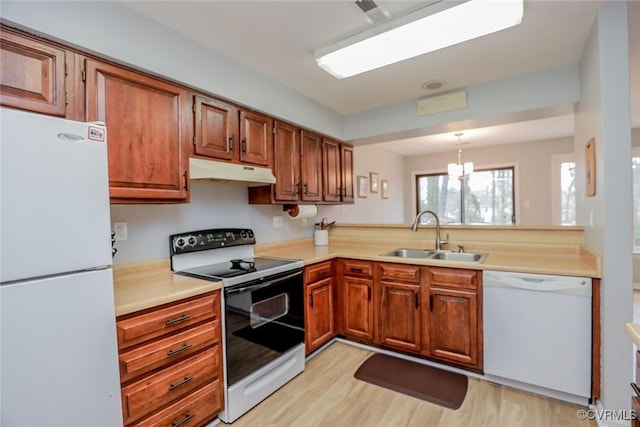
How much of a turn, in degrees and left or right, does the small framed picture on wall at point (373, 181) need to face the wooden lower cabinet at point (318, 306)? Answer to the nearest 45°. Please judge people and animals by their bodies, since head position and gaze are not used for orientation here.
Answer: approximately 45° to its right

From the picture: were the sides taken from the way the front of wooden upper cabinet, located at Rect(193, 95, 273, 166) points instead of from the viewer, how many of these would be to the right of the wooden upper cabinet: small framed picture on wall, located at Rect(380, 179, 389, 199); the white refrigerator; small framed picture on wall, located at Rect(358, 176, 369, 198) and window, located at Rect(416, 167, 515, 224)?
1

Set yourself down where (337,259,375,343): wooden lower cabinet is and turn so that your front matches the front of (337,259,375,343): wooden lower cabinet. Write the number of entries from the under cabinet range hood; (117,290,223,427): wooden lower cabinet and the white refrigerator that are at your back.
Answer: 0

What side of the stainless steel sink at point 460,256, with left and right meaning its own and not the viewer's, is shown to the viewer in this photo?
front

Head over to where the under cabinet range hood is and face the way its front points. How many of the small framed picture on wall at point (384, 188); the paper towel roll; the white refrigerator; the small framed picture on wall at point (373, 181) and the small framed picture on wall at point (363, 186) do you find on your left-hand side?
4

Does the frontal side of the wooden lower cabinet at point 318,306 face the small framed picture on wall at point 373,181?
no

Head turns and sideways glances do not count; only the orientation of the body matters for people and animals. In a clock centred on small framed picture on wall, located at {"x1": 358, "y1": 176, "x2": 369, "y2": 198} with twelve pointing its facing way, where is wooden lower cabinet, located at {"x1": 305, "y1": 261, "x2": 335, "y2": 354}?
The wooden lower cabinet is roughly at 2 o'clock from the small framed picture on wall.

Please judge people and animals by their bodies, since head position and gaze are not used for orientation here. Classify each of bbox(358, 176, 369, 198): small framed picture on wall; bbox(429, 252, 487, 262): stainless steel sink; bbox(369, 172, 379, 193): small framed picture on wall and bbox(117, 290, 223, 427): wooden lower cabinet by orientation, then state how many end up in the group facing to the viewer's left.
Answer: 0

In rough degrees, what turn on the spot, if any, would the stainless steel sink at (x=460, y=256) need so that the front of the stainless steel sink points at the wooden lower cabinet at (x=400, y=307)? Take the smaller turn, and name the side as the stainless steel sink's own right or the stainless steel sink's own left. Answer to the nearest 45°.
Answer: approximately 45° to the stainless steel sink's own right

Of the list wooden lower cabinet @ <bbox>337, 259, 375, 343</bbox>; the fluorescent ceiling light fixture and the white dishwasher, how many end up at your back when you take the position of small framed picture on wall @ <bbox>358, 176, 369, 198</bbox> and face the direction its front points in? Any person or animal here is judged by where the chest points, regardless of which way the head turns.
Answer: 0

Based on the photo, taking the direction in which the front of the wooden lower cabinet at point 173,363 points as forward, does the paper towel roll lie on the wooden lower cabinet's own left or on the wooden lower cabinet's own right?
on the wooden lower cabinet's own left

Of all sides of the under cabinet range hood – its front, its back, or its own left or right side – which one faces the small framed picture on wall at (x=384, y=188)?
left

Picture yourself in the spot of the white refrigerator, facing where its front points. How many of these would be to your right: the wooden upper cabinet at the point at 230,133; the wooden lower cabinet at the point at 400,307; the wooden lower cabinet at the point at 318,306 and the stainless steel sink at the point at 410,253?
0

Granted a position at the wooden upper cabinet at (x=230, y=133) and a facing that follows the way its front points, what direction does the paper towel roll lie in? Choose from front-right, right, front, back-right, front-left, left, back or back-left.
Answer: left

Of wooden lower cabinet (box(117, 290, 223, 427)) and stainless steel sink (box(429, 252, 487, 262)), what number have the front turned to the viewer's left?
0

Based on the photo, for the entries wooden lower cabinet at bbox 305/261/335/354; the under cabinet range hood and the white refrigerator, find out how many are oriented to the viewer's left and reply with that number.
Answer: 0

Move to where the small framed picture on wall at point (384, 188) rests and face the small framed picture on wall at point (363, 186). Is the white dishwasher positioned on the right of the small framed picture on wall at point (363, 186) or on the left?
left

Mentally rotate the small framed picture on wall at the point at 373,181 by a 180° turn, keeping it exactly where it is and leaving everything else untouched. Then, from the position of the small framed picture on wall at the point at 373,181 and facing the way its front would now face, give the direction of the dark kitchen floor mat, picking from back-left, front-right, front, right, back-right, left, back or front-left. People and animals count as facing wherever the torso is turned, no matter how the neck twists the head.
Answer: back-left

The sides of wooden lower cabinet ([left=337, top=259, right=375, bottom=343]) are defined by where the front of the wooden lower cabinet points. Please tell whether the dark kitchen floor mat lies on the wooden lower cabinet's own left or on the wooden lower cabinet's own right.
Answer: on the wooden lower cabinet's own left

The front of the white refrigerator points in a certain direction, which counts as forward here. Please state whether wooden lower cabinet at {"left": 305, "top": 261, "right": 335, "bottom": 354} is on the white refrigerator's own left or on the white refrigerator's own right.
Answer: on the white refrigerator's own left
